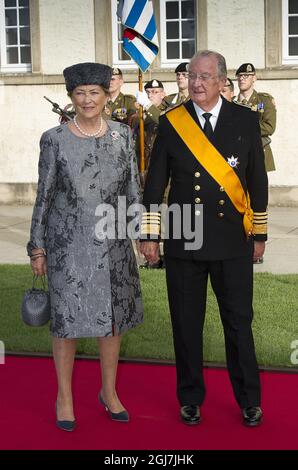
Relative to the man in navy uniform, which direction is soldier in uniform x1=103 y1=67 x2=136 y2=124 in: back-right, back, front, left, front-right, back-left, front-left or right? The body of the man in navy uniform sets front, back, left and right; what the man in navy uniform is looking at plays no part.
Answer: back

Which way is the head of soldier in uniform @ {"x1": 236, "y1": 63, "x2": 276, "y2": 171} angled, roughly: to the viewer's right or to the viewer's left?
to the viewer's left

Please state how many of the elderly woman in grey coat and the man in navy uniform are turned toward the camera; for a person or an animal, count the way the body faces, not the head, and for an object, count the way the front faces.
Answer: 2

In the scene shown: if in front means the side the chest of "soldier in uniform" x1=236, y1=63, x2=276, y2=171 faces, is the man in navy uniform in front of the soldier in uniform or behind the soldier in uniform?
in front

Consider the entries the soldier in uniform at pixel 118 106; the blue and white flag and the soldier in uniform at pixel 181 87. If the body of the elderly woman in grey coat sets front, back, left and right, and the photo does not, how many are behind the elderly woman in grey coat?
3

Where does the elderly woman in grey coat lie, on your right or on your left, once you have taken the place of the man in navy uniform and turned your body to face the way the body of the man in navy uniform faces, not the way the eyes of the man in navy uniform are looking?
on your right

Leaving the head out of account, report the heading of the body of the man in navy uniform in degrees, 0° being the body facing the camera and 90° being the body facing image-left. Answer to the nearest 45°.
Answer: approximately 0°

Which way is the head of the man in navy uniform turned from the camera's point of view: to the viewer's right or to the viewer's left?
to the viewer's left

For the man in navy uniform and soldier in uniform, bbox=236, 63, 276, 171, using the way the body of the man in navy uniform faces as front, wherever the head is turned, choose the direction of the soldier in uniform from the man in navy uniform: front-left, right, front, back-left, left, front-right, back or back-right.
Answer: back

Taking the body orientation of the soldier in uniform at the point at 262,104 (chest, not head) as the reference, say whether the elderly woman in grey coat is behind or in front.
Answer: in front

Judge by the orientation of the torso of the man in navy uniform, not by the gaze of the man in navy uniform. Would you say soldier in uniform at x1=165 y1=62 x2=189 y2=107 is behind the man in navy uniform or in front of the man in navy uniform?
behind

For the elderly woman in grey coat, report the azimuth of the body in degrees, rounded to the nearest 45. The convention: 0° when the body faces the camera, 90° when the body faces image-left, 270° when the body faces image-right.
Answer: approximately 0°
